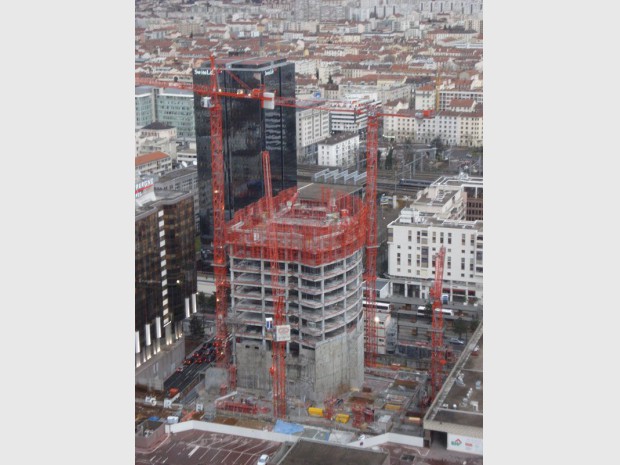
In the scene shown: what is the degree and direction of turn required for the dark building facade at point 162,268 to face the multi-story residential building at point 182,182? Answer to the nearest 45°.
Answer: approximately 135° to its left

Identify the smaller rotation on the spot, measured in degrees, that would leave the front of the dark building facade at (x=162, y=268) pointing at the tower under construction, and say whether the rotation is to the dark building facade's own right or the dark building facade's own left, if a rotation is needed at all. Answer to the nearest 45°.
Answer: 0° — it already faces it

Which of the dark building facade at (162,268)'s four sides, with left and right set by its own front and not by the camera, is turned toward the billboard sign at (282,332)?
front

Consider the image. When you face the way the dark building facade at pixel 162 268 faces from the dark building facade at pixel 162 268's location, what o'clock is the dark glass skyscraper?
The dark glass skyscraper is roughly at 9 o'clock from the dark building facade.

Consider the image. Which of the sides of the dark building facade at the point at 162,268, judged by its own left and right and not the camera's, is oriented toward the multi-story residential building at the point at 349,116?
left

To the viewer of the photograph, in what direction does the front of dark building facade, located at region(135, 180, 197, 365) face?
facing the viewer and to the right of the viewer

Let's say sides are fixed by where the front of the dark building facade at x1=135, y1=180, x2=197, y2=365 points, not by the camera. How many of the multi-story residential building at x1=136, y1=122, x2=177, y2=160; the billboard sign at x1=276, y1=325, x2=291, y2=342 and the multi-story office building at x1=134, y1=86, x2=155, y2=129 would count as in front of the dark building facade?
1

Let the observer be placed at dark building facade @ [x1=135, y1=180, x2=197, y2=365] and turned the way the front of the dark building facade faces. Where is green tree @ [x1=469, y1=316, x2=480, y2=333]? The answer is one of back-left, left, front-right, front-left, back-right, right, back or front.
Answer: front-left

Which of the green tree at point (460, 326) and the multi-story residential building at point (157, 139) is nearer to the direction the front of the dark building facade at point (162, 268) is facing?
the green tree
